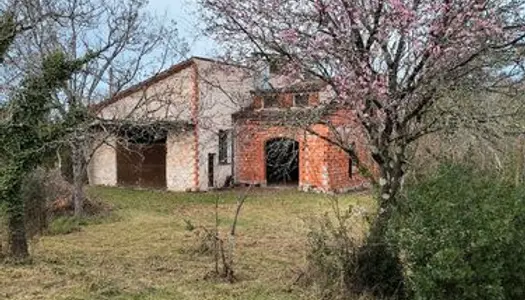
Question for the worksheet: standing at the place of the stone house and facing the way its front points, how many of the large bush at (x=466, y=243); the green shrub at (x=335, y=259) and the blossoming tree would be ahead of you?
3

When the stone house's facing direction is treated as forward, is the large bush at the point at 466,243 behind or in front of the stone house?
in front

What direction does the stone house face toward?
toward the camera

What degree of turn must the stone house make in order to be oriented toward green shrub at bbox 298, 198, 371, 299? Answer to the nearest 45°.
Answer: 0° — it already faces it

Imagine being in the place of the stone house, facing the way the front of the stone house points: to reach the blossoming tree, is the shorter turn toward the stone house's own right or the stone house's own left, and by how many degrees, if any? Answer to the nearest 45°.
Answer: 0° — it already faces it
